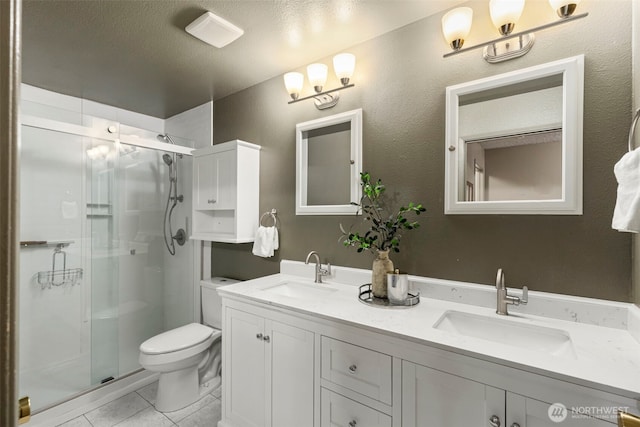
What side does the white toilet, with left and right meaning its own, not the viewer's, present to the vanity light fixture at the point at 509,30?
left

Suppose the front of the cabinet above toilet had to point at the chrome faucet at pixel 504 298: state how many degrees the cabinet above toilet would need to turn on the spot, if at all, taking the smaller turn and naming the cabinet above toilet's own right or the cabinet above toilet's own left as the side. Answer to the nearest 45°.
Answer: approximately 90° to the cabinet above toilet's own left

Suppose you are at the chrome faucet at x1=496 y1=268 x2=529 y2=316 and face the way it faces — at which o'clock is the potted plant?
The potted plant is roughly at 3 o'clock from the chrome faucet.

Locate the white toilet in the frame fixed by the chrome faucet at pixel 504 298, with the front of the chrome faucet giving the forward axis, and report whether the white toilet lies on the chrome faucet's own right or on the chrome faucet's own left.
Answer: on the chrome faucet's own right

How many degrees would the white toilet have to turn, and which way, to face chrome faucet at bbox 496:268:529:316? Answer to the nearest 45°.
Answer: approximately 90° to its left

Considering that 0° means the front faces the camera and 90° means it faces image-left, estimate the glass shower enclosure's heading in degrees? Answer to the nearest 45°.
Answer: approximately 315°

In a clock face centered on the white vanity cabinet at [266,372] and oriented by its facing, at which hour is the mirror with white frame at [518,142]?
The mirror with white frame is roughly at 8 o'clock from the white vanity cabinet.

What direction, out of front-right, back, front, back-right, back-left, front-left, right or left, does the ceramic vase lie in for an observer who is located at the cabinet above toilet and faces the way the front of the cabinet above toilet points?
left

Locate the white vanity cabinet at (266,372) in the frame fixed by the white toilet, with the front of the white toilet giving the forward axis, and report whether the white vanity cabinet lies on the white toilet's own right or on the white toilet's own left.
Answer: on the white toilet's own left

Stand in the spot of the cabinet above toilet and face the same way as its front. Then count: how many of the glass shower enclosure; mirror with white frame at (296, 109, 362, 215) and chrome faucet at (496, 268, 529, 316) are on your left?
2

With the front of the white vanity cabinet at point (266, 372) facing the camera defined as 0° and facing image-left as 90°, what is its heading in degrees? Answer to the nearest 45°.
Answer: approximately 45°

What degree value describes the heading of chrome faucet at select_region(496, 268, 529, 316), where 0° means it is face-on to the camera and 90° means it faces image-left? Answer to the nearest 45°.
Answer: approximately 0°

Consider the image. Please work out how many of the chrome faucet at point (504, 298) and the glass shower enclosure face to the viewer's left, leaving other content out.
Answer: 0
